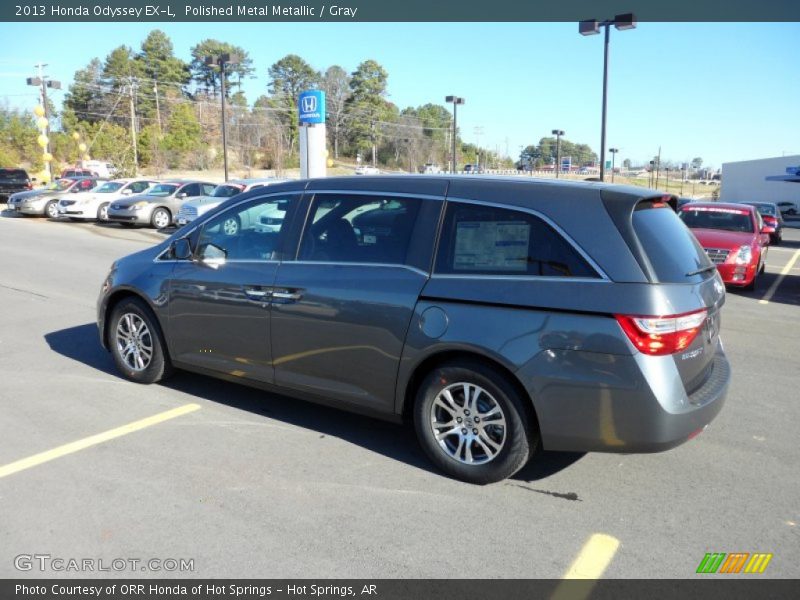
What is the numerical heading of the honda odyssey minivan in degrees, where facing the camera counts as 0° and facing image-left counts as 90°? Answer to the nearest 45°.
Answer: approximately 135°

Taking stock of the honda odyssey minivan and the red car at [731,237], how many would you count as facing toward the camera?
1

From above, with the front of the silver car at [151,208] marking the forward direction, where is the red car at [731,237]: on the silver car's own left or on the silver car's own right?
on the silver car's own left

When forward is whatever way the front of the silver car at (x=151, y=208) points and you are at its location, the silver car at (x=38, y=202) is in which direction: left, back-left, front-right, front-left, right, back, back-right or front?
right

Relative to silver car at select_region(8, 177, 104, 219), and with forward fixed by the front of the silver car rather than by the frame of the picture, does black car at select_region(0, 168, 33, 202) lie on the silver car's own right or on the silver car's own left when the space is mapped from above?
on the silver car's own right

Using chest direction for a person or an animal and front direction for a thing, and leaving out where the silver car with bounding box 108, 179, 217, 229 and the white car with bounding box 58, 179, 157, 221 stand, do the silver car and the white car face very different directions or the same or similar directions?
same or similar directions

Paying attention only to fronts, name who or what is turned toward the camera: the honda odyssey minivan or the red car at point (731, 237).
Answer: the red car

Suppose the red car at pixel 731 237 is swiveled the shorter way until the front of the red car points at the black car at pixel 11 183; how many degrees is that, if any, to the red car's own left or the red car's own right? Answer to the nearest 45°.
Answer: approximately 90° to the red car's own right

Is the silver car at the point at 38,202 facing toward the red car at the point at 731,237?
no

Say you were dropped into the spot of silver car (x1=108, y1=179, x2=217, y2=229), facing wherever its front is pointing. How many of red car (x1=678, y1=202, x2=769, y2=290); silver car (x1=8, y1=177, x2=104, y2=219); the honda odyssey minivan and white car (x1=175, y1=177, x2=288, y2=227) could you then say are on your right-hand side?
1

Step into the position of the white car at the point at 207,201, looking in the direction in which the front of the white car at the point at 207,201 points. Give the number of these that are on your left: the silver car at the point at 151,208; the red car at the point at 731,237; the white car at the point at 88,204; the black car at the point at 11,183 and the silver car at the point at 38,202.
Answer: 1

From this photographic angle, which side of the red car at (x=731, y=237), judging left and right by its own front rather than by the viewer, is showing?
front

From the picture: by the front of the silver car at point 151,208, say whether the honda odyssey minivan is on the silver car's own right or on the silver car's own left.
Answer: on the silver car's own left

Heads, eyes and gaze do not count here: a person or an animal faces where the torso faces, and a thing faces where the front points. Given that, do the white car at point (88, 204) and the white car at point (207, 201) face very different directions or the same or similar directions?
same or similar directions

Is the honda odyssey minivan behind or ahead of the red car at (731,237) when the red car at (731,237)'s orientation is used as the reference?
ahead

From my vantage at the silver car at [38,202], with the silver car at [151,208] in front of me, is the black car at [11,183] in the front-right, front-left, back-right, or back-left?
back-left

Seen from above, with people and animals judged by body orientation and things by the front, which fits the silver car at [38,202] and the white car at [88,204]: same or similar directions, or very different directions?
same or similar directions

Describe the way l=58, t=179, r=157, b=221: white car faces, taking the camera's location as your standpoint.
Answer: facing the viewer and to the left of the viewer

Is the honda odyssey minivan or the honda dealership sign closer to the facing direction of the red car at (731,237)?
the honda odyssey minivan

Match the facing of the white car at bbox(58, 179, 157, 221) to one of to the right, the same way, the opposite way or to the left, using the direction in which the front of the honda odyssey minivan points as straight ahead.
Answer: to the left

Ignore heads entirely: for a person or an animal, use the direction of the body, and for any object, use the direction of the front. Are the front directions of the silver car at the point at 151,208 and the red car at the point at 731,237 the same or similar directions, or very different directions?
same or similar directions
